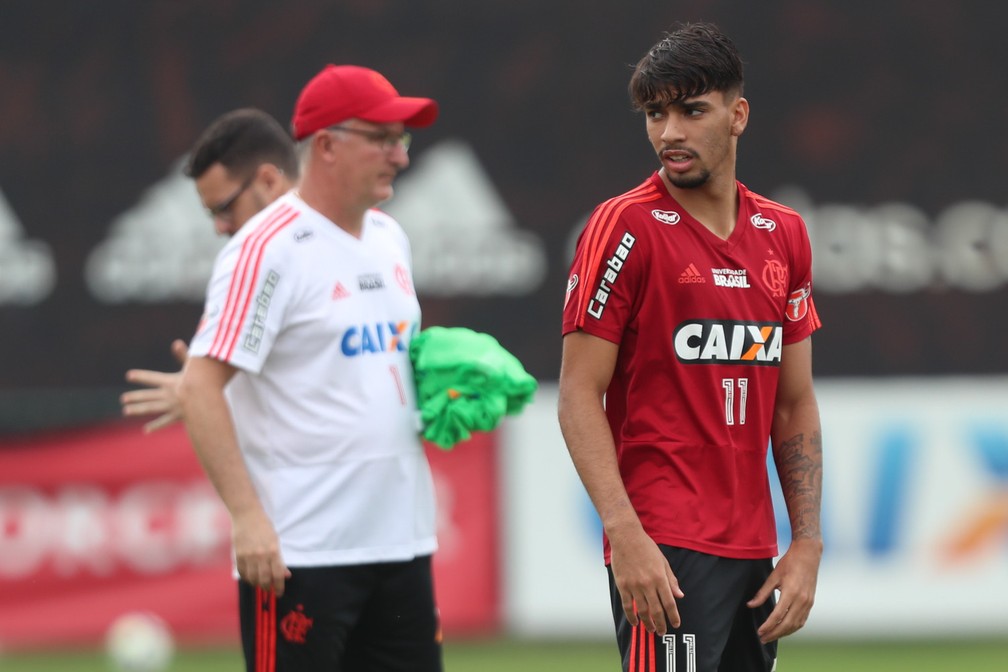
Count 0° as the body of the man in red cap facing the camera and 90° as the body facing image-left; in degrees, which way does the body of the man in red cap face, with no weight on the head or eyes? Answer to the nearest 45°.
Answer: approximately 315°

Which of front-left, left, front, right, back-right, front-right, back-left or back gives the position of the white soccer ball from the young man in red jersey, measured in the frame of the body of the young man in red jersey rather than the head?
back

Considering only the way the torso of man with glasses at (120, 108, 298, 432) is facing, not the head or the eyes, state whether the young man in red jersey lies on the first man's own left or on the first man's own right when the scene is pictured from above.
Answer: on the first man's own left

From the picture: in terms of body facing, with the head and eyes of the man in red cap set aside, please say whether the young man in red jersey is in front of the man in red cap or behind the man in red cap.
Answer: in front

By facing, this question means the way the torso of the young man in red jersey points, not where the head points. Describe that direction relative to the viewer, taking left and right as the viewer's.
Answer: facing the viewer and to the right of the viewer
